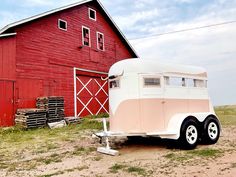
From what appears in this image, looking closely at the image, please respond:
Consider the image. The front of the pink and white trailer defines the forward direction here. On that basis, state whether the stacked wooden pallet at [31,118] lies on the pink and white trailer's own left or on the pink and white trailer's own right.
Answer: on the pink and white trailer's own right

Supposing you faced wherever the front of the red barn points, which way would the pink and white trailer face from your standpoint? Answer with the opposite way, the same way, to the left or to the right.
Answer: to the right

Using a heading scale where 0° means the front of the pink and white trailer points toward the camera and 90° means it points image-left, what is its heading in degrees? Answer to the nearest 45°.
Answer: approximately 45°

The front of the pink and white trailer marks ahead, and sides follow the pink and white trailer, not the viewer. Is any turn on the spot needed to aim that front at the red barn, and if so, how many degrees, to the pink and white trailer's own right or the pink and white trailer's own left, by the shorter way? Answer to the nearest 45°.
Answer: approximately 90° to the pink and white trailer's own right

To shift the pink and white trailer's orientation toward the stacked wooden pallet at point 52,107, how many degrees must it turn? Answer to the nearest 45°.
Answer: approximately 90° to its right

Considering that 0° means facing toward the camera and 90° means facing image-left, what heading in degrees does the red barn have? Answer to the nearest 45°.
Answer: approximately 315°
